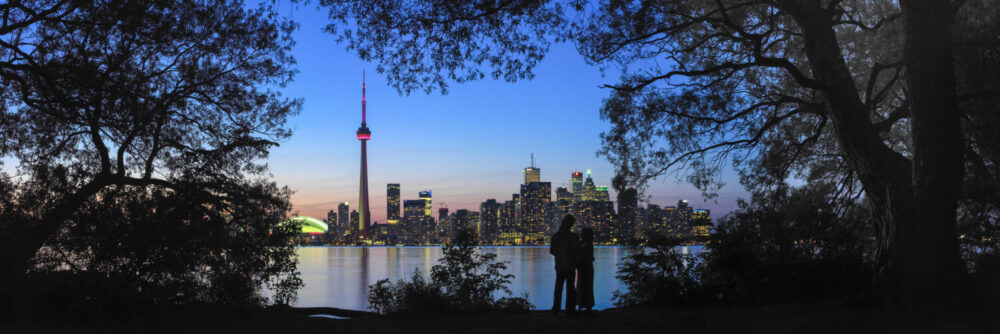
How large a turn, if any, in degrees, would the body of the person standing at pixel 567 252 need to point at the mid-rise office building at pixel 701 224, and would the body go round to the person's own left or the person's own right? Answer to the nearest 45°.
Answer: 0° — they already face it

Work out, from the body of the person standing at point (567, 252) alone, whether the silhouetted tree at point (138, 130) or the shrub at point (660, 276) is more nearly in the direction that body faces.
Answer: the shrub

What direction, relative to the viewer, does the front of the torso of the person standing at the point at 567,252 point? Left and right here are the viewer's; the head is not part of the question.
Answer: facing away from the viewer and to the right of the viewer

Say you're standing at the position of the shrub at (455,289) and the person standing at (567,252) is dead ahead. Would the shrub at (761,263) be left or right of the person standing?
left

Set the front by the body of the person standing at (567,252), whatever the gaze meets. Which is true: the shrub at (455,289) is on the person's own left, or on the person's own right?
on the person's own left

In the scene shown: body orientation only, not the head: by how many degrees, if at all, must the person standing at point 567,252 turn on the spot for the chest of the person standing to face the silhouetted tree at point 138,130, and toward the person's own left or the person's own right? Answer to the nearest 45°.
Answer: approximately 135° to the person's own left
